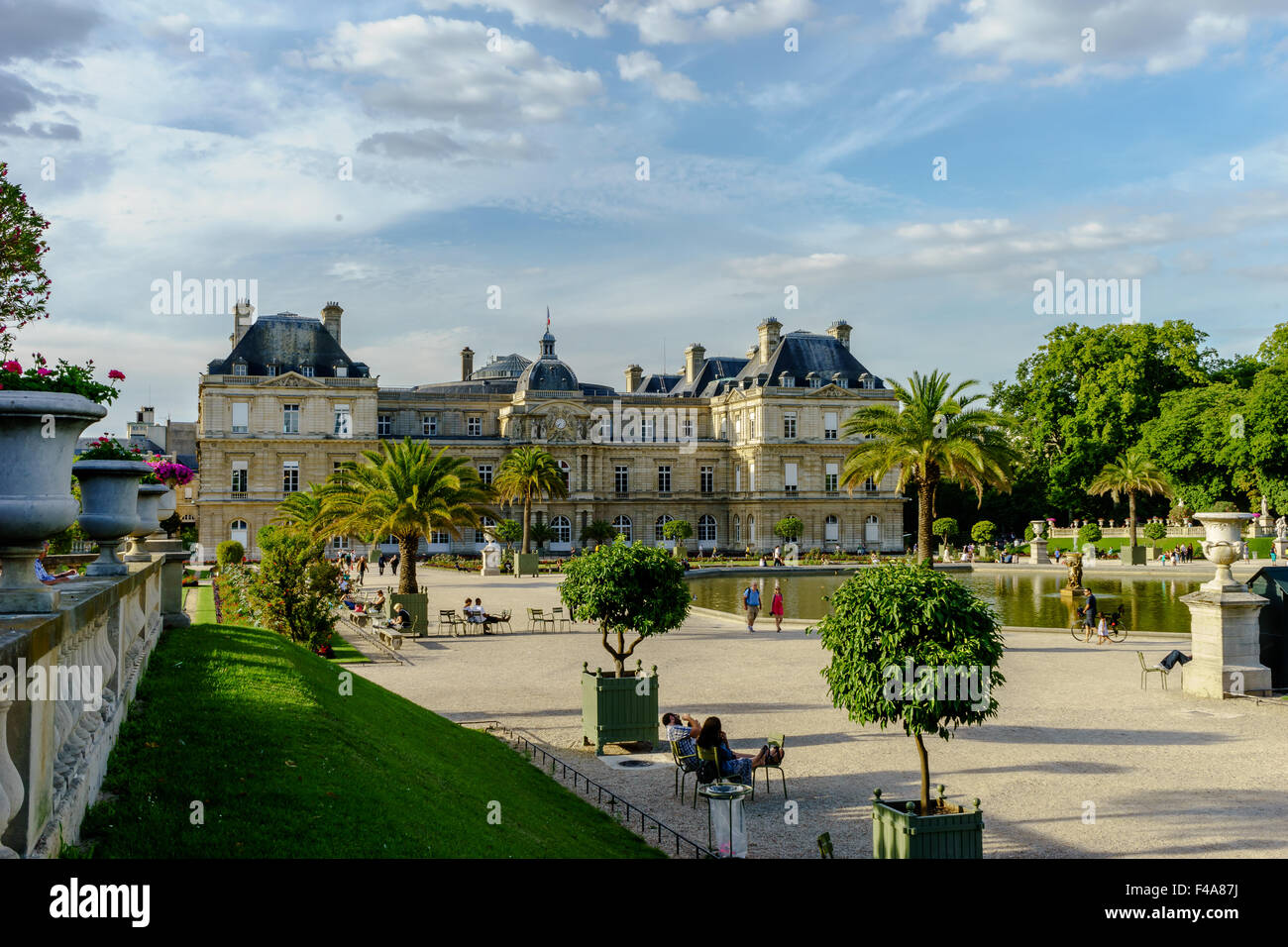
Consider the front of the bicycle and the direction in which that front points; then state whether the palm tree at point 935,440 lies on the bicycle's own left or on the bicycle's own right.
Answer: on the bicycle's own right

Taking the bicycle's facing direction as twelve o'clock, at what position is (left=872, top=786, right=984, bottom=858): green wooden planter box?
The green wooden planter box is roughly at 9 o'clock from the bicycle.

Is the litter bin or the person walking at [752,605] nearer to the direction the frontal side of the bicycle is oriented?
the person walking

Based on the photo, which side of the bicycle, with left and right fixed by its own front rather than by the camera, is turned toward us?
left

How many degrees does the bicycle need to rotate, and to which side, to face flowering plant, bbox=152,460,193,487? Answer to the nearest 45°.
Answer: approximately 45° to its left

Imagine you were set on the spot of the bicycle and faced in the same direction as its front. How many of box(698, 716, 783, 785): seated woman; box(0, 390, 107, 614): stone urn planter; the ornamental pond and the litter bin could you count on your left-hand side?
3

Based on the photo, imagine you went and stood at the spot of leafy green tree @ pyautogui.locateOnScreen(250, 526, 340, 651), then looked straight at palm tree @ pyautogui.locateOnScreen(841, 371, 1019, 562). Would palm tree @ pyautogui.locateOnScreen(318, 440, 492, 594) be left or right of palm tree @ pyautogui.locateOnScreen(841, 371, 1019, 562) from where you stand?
left

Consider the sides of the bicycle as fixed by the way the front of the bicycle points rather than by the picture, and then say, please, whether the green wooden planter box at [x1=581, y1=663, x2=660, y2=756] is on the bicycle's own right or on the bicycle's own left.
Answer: on the bicycle's own left

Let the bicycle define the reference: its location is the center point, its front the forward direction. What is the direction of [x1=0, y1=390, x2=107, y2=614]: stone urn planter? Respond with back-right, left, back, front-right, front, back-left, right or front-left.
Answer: left
